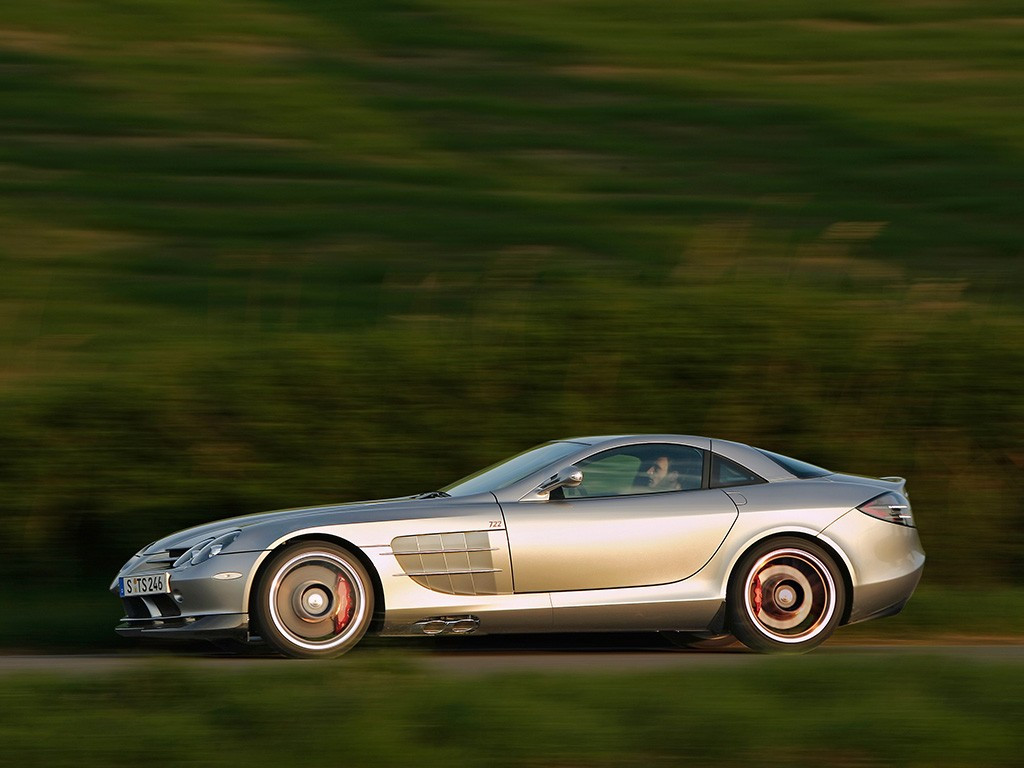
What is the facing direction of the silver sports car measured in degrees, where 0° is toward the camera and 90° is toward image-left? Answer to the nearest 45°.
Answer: approximately 90°
